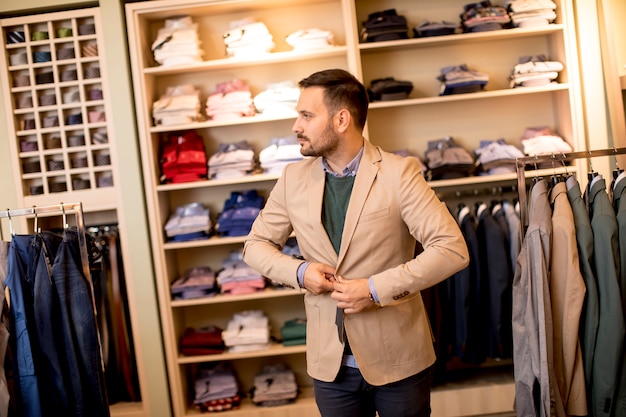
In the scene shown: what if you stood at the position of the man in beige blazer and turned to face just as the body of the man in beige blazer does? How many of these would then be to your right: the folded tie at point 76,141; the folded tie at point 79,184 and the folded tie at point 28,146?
3

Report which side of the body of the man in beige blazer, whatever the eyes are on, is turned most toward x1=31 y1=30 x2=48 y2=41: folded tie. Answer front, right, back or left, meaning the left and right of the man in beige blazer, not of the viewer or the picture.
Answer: right

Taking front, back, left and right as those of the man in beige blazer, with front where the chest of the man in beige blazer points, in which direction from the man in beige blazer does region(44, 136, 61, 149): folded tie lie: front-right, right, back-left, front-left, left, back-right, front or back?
right

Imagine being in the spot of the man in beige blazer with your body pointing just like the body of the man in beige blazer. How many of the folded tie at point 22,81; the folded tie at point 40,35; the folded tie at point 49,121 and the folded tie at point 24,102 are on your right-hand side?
4

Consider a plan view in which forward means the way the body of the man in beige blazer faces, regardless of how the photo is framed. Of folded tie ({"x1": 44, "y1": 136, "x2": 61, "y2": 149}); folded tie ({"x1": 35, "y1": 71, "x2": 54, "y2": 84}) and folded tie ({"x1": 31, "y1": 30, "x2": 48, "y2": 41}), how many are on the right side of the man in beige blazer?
3

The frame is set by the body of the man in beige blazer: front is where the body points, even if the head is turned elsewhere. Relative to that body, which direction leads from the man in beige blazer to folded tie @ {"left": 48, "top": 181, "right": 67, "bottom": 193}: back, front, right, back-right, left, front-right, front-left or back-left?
right

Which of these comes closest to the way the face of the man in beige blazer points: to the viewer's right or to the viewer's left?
to the viewer's left

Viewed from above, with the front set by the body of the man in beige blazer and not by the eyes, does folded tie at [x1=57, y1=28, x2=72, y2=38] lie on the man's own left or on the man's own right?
on the man's own right

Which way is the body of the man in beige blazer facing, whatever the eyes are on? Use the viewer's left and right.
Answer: facing the viewer and to the left of the viewer

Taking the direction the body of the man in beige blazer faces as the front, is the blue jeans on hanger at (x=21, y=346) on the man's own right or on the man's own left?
on the man's own right

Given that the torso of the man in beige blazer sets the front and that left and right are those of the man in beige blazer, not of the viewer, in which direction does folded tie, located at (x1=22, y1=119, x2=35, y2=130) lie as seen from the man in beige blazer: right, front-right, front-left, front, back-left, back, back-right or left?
right
